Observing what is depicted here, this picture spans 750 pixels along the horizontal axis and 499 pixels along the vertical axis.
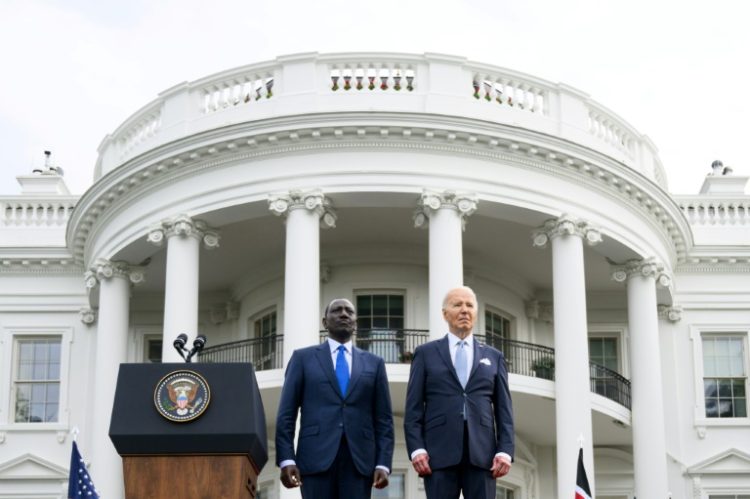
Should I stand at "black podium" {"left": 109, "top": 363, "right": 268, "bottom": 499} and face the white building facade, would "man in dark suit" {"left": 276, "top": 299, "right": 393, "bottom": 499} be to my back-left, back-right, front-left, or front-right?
front-right

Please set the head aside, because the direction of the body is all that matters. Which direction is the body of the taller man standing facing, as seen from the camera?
toward the camera

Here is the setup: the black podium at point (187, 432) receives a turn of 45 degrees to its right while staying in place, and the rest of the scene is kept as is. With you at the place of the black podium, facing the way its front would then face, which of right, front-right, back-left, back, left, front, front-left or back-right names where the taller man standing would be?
back-left

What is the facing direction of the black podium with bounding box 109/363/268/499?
toward the camera

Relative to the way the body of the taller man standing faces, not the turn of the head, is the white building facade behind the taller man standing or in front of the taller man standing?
behind

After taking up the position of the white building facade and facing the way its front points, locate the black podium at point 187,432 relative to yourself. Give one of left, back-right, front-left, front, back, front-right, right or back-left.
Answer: front

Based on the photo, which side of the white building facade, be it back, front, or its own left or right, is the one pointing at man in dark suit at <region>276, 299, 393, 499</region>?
front

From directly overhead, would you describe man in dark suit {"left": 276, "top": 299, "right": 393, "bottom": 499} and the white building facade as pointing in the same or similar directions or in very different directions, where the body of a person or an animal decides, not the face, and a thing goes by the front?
same or similar directions

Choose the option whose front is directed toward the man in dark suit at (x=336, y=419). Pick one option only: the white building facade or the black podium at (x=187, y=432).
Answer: the white building facade

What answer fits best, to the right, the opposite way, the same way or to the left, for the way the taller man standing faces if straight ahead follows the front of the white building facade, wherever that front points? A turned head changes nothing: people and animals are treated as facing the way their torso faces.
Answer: the same way

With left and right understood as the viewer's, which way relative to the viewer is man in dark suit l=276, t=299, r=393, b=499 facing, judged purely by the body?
facing the viewer

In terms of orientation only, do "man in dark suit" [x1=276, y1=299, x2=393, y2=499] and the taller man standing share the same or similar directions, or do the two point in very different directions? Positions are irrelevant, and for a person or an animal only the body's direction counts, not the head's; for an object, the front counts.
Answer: same or similar directions

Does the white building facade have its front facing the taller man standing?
yes
